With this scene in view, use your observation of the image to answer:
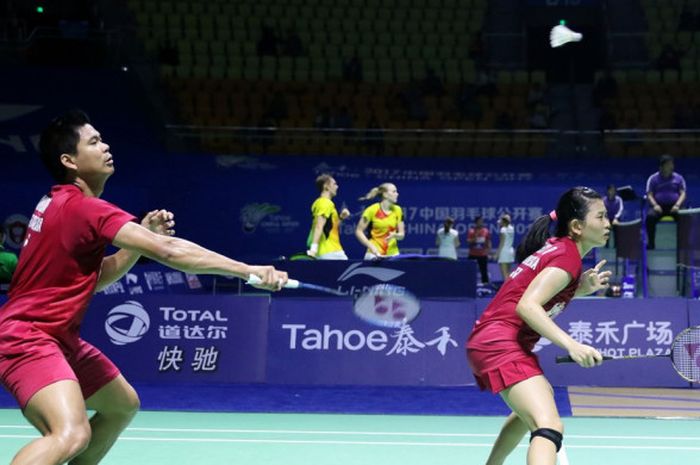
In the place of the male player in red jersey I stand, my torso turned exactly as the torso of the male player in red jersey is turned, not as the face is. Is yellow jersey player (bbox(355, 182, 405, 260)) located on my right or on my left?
on my left

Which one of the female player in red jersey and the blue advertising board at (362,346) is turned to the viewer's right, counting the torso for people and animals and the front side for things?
the female player in red jersey

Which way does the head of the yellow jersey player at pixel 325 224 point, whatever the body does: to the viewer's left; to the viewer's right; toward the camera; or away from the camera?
to the viewer's right

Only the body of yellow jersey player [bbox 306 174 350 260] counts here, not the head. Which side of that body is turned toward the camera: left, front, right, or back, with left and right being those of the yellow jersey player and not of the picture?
right

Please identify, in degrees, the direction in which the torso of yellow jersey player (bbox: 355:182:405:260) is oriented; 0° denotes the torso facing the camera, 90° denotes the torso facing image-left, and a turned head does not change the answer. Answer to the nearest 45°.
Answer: approximately 315°

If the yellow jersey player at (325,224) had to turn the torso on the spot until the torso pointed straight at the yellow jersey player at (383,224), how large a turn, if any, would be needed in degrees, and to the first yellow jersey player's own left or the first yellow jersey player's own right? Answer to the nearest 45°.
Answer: approximately 45° to the first yellow jersey player's own left

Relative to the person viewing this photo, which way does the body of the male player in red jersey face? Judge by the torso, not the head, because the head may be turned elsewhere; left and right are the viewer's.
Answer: facing to the right of the viewer

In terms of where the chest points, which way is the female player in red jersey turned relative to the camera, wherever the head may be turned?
to the viewer's right

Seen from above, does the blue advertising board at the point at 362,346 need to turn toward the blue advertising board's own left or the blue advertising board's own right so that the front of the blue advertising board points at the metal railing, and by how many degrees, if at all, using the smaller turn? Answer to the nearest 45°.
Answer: approximately 180°

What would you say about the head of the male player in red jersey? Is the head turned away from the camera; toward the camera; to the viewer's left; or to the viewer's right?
to the viewer's right

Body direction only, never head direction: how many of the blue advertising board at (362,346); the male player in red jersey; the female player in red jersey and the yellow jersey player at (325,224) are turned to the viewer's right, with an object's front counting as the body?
3

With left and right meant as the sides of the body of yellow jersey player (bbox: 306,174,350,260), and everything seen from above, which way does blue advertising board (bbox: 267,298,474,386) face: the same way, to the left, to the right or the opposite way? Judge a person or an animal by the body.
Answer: to the right

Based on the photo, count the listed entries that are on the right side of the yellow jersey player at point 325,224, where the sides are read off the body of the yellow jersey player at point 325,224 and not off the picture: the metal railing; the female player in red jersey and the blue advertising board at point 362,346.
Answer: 2
